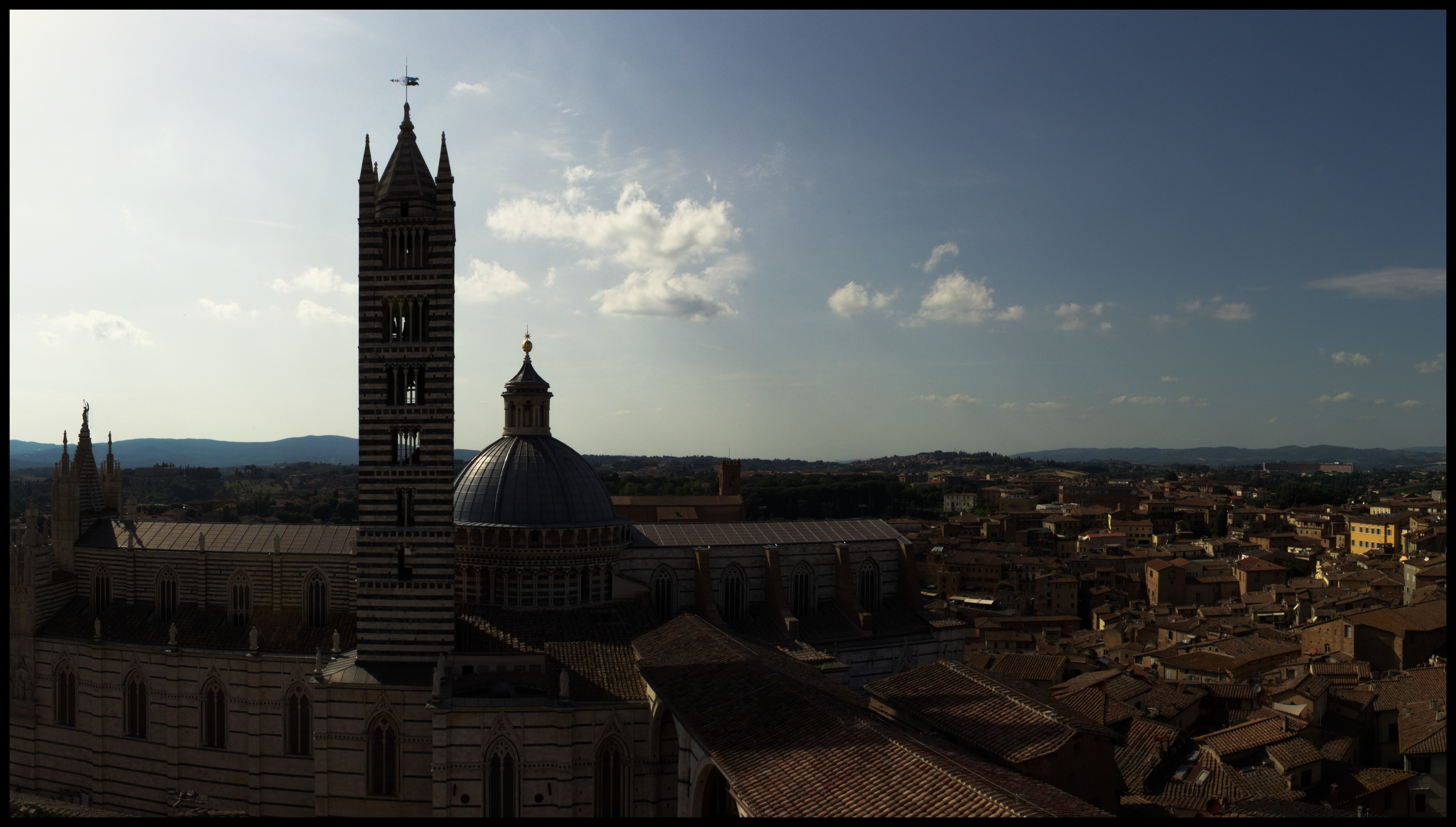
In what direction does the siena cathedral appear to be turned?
to the viewer's left
